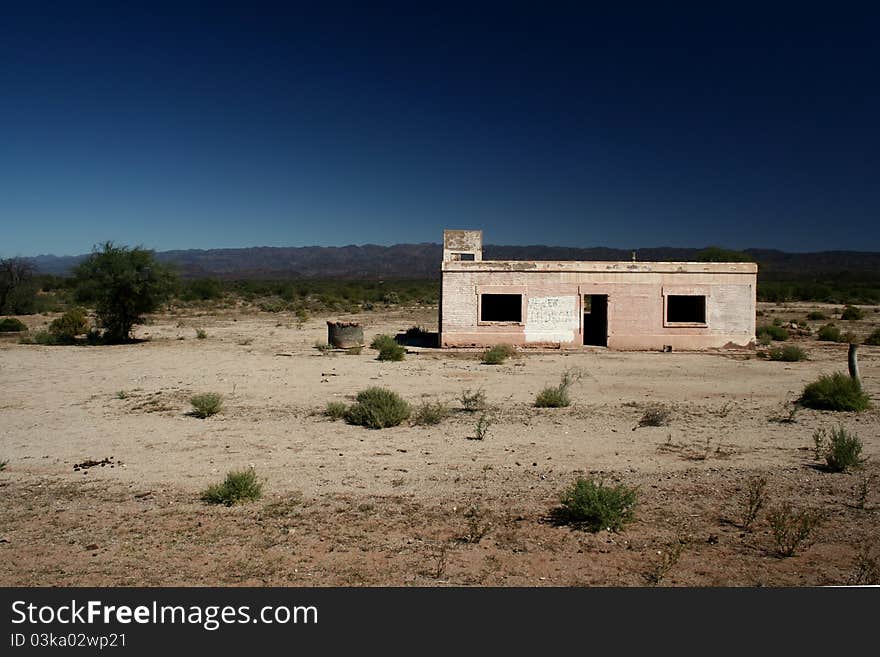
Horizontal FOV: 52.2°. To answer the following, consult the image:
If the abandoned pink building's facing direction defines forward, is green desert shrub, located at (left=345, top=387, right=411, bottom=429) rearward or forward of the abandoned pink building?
forward

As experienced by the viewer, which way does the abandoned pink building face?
facing the viewer

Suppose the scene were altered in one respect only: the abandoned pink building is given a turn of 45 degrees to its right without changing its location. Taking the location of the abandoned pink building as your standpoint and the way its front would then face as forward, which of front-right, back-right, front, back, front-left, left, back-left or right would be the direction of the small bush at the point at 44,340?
front-right

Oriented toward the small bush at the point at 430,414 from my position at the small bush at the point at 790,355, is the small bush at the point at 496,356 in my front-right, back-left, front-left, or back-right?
front-right

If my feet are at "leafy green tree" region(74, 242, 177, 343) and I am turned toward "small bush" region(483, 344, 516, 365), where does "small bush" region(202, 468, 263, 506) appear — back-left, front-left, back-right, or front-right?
front-right

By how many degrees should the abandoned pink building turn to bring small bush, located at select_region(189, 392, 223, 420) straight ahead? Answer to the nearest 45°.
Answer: approximately 45° to its right

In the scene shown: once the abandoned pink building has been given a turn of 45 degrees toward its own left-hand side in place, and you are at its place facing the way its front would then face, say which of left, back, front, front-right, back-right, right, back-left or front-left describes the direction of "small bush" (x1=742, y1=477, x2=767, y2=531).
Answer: front-right

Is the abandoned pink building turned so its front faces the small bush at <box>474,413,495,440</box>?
yes

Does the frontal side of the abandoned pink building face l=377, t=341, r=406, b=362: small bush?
no

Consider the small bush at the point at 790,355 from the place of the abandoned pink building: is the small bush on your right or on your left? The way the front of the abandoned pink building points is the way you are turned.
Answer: on your left

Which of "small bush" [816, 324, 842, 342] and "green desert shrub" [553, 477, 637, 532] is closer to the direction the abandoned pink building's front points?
the green desert shrub

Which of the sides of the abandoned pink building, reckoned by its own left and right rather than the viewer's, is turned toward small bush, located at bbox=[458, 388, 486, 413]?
front

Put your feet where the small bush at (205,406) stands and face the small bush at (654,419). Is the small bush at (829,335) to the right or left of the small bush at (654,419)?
left

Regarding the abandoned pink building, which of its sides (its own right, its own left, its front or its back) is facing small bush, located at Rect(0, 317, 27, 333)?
right

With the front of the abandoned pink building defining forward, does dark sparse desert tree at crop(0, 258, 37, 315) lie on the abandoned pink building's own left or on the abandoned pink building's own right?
on the abandoned pink building's own right

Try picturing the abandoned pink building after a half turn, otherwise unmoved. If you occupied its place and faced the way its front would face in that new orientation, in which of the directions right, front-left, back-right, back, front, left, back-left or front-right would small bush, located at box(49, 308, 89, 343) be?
left

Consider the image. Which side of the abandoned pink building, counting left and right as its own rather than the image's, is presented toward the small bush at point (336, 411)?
front

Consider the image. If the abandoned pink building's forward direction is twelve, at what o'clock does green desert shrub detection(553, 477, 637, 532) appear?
The green desert shrub is roughly at 12 o'clock from the abandoned pink building.

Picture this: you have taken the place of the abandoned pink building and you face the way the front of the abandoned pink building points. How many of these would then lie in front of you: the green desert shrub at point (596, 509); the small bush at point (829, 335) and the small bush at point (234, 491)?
2

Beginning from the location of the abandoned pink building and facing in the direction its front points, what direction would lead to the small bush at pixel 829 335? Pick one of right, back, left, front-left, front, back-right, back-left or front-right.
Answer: back-left
